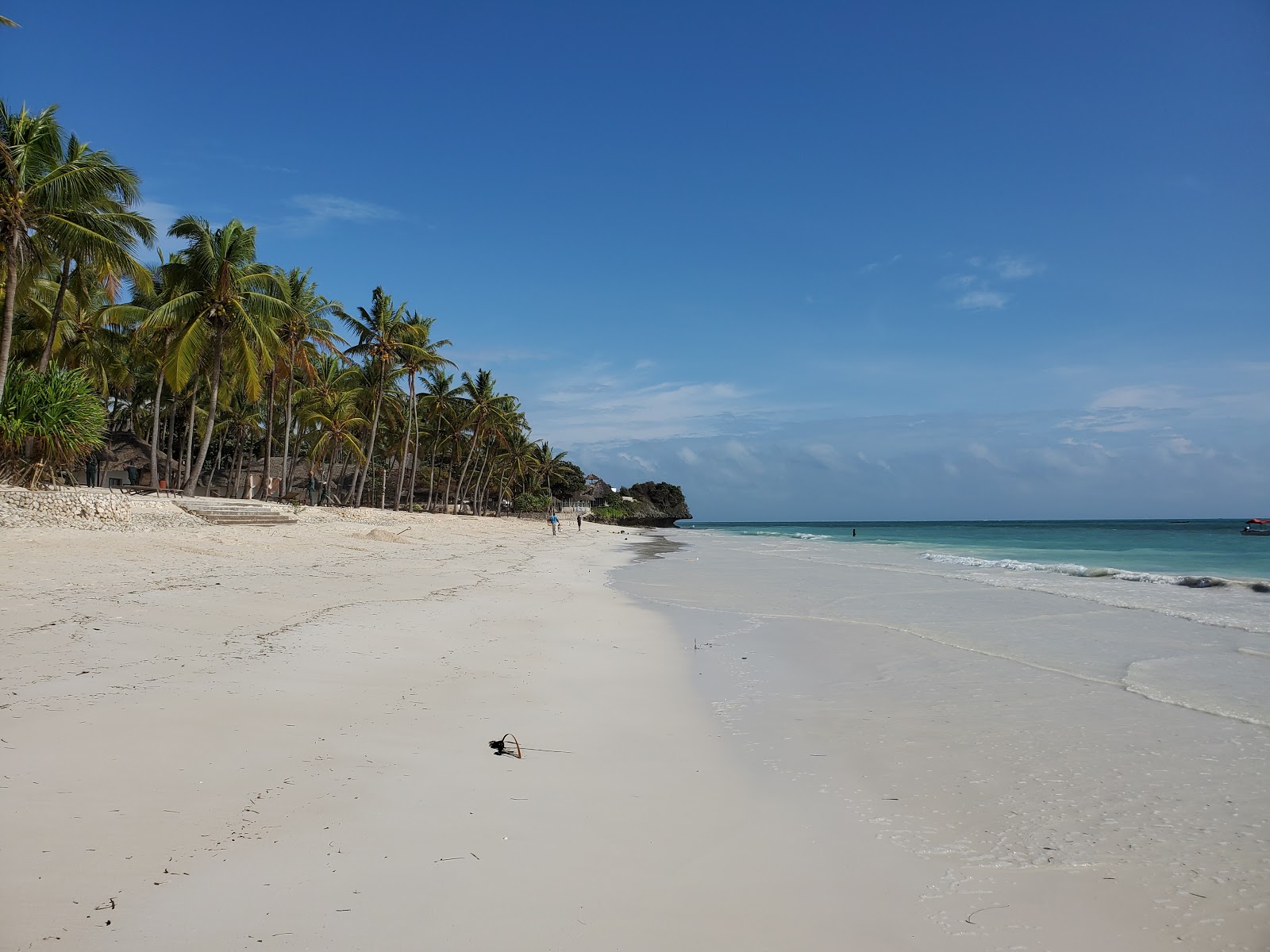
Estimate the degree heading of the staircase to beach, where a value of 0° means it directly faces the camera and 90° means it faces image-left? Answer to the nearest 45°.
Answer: approximately 315°

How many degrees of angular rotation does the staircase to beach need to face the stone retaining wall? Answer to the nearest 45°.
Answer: approximately 90° to its right

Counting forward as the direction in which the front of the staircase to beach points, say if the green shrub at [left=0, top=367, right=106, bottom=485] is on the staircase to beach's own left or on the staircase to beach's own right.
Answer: on the staircase to beach's own right

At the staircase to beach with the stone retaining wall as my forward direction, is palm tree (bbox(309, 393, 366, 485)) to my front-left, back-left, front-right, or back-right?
back-right

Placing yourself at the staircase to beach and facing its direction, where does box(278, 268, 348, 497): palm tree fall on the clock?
The palm tree is roughly at 8 o'clock from the staircase to beach.

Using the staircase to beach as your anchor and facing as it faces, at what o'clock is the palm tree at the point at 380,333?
The palm tree is roughly at 8 o'clock from the staircase to beach.

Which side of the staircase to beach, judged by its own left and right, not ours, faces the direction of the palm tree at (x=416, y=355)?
left
